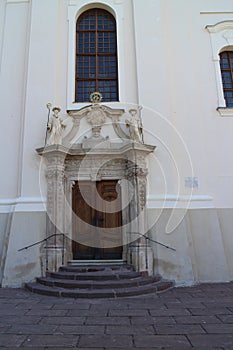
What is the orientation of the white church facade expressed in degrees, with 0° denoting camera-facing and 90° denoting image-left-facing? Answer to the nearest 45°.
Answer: approximately 0°

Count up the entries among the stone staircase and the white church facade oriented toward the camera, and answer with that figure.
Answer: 2

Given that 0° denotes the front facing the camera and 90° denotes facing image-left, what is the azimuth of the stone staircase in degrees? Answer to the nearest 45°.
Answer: approximately 0°
